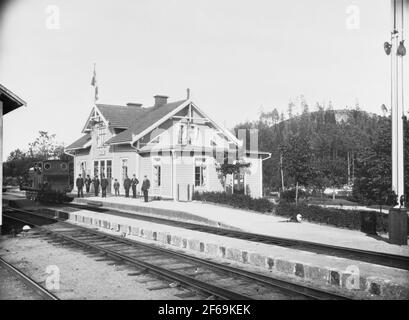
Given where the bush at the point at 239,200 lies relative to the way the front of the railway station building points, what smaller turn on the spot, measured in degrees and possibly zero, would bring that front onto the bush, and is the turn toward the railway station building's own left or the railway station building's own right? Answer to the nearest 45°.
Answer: approximately 45° to the railway station building's own left

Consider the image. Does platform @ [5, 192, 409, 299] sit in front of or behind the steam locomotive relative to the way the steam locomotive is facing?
behind

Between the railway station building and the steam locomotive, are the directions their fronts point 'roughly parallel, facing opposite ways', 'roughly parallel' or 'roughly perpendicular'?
roughly perpendicular

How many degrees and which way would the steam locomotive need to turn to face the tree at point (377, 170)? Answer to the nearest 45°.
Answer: approximately 135° to its right

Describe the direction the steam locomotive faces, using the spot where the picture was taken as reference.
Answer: facing away from the viewer and to the left of the viewer

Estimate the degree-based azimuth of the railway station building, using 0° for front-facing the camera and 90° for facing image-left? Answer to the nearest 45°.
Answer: approximately 45°

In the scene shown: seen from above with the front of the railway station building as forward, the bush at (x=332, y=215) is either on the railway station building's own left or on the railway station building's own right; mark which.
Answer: on the railway station building's own left
